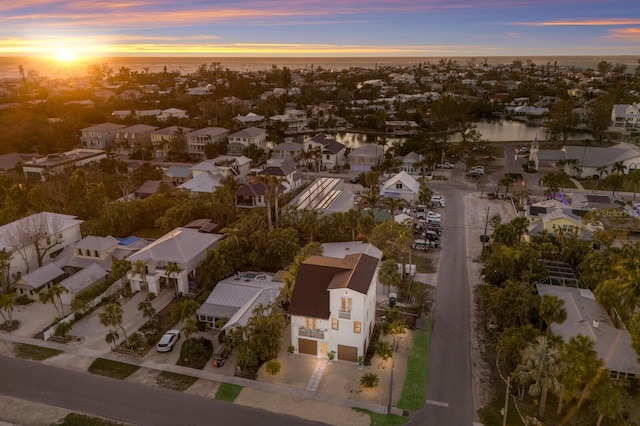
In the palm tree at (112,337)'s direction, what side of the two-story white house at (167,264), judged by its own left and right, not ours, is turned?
front

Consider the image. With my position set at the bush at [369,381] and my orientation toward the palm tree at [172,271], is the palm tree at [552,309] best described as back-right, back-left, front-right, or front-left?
back-right

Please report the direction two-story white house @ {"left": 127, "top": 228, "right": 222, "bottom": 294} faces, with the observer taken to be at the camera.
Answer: facing the viewer and to the left of the viewer

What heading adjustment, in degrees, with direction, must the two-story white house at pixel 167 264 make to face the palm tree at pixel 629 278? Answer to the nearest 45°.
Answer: approximately 90° to its left

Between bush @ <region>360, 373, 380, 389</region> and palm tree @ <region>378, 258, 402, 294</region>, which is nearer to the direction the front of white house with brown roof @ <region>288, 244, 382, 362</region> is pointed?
the bush

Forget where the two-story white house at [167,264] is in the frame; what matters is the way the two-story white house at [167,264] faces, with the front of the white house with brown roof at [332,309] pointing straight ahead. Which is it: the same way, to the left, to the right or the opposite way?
the same way

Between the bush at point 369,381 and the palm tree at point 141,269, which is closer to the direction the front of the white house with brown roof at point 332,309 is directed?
the bush

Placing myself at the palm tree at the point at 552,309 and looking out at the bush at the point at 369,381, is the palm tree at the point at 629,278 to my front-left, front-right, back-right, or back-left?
back-right

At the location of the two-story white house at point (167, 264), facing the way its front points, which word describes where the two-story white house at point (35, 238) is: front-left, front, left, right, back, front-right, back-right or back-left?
right

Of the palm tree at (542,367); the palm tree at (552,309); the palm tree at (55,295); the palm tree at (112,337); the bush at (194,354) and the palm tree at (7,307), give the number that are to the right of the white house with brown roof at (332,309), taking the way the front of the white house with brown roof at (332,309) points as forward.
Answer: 4

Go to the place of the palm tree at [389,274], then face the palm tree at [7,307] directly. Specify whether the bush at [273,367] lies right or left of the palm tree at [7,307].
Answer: left

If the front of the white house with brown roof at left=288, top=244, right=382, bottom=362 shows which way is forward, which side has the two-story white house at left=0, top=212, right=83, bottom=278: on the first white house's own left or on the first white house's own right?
on the first white house's own right

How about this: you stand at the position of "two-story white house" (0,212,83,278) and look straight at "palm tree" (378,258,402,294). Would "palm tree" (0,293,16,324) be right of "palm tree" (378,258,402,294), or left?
right

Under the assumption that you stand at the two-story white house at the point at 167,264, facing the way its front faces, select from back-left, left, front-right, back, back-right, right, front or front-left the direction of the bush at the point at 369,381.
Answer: left

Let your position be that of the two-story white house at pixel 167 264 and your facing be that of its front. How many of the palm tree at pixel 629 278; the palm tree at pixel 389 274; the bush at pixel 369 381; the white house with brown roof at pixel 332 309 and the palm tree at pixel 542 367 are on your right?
0

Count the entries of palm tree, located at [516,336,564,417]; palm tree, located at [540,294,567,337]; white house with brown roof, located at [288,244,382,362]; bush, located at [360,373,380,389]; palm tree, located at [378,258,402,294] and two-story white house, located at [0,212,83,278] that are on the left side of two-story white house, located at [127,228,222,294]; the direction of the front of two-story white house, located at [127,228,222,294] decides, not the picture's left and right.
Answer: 5

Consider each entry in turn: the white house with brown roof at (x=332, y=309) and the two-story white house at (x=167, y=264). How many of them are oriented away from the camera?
0

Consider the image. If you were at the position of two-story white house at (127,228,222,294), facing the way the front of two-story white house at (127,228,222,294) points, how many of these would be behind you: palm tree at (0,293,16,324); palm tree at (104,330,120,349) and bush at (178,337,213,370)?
0

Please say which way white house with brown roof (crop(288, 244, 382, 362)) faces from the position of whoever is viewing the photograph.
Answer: facing the viewer

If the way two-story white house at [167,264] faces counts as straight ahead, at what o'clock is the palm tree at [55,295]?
The palm tree is roughly at 1 o'clock from the two-story white house.

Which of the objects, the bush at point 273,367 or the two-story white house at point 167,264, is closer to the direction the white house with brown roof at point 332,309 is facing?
the bush

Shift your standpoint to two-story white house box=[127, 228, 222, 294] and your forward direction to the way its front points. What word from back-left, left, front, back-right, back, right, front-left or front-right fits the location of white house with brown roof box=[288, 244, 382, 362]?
left

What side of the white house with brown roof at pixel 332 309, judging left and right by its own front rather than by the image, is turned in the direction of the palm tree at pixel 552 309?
left
